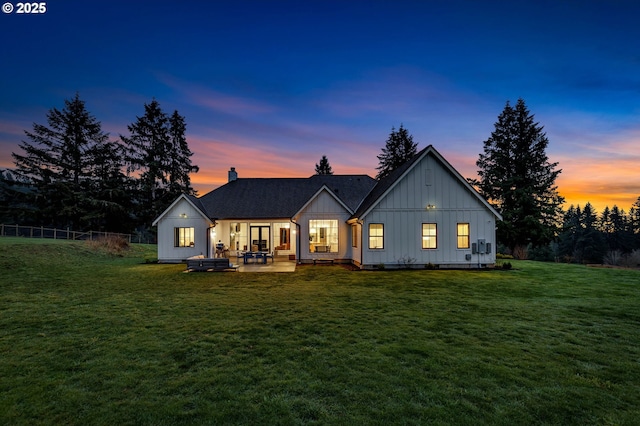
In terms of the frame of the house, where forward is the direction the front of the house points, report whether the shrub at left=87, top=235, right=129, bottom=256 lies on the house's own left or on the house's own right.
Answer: on the house's own left

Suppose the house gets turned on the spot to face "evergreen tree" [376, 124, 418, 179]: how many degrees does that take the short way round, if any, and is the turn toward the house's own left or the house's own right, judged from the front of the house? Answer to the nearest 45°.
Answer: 0° — it already faces it

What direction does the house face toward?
away from the camera
